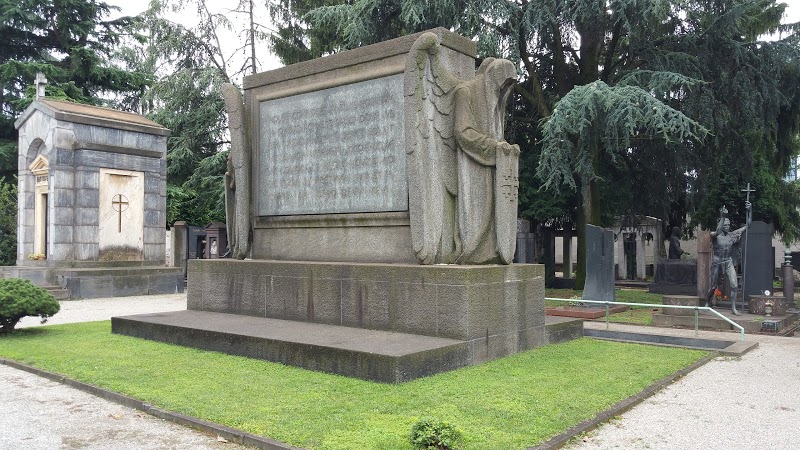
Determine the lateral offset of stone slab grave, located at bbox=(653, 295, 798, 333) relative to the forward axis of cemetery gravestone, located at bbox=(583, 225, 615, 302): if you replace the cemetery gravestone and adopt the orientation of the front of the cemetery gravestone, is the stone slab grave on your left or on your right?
on your left

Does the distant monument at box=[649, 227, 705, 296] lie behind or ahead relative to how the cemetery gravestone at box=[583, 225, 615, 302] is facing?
behind

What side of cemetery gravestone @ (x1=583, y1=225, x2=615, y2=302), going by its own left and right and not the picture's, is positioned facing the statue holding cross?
left

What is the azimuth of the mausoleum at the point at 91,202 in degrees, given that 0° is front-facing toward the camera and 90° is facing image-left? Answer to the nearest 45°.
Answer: approximately 45°

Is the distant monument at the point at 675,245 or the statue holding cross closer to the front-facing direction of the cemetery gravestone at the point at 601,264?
the statue holding cross

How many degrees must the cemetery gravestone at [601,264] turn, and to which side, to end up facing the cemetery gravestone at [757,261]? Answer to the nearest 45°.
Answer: approximately 90° to its left

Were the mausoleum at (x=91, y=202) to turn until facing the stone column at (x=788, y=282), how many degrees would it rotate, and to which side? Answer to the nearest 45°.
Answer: approximately 90° to its left

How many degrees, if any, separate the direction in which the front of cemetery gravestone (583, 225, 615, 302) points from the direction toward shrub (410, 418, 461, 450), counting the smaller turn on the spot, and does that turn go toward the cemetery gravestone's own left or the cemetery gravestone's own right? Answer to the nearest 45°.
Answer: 0° — it already faces it

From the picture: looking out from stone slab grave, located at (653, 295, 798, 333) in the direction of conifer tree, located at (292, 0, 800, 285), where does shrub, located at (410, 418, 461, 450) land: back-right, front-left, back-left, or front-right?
back-left

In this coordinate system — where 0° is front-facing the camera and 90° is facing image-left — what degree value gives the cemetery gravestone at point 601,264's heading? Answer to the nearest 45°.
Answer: approximately 0°

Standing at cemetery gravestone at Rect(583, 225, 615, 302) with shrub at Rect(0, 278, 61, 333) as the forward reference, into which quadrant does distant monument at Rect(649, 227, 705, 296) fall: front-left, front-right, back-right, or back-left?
back-right
